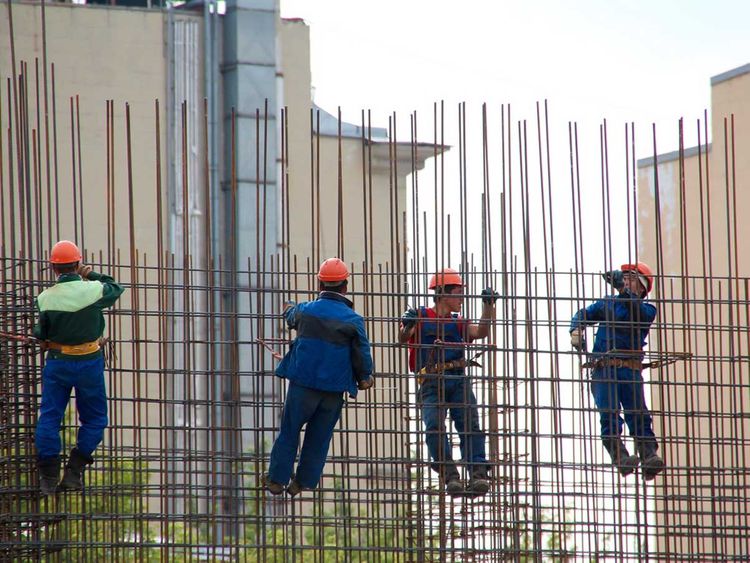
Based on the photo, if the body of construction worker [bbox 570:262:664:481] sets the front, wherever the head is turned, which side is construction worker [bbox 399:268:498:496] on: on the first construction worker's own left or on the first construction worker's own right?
on the first construction worker's own right

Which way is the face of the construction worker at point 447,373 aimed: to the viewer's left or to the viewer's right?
to the viewer's right

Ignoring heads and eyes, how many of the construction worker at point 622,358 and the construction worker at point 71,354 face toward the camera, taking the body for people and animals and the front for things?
1

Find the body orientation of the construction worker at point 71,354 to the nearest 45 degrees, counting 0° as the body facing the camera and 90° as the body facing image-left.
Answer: approximately 180°

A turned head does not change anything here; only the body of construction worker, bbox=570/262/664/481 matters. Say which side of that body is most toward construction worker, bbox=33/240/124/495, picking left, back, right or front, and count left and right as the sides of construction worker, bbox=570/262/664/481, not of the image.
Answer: right

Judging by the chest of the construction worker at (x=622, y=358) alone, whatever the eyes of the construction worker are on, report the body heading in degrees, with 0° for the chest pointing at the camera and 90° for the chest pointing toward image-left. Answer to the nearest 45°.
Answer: approximately 0°

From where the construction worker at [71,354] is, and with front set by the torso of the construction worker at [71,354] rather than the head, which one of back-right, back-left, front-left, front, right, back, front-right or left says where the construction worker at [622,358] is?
right

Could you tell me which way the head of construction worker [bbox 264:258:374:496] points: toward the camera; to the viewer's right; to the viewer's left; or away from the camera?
away from the camera

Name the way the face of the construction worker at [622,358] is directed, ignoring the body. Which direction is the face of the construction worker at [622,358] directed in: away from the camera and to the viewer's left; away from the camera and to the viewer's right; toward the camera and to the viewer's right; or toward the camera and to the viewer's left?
toward the camera and to the viewer's left

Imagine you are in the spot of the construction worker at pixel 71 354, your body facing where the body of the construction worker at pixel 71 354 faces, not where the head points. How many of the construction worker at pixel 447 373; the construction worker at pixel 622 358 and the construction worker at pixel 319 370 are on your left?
0

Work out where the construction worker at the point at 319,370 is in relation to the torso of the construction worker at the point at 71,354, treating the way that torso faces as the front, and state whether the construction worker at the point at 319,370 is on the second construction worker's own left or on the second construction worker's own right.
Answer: on the second construction worker's own right

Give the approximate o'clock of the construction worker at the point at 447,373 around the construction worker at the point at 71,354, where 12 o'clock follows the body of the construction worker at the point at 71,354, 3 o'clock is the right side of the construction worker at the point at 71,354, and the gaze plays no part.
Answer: the construction worker at the point at 447,373 is roughly at 3 o'clock from the construction worker at the point at 71,354.
